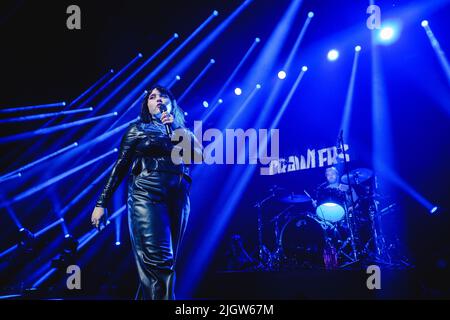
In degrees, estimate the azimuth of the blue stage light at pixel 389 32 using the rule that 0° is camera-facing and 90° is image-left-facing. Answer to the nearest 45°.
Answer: approximately 0°
